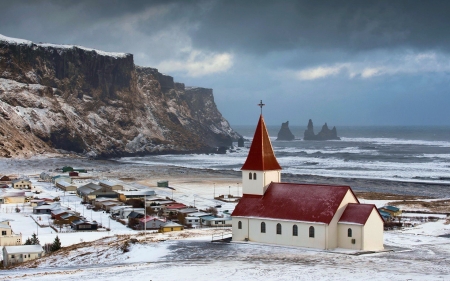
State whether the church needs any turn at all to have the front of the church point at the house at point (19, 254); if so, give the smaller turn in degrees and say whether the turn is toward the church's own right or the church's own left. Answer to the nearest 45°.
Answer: approximately 45° to the church's own left

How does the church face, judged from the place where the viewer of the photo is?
facing away from the viewer and to the left of the viewer
